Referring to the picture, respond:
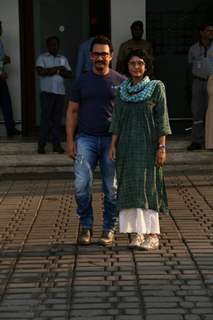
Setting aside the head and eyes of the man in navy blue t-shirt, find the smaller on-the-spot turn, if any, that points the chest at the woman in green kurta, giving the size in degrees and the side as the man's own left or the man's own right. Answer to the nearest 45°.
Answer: approximately 45° to the man's own left

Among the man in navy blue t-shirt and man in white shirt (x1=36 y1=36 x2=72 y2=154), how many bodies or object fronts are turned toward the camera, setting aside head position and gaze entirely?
2

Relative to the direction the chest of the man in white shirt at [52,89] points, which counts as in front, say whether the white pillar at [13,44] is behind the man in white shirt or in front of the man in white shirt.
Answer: behind

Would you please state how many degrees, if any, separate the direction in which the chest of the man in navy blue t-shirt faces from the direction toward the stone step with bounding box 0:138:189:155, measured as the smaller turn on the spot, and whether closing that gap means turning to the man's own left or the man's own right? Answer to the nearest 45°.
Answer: approximately 180°

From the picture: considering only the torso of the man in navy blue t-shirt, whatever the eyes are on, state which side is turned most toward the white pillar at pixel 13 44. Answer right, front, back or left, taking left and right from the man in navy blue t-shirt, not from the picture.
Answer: back

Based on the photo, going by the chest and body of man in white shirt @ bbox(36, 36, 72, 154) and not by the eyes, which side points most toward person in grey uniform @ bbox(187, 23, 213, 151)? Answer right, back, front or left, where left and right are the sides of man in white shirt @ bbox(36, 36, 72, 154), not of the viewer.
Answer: left

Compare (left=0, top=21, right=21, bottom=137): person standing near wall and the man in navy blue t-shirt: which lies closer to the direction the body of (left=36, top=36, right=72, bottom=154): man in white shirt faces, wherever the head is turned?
the man in navy blue t-shirt

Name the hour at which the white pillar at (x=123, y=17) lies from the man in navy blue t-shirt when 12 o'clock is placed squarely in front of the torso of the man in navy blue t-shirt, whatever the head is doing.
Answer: The white pillar is roughly at 6 o'clock from the man in navy blue t-shirt.

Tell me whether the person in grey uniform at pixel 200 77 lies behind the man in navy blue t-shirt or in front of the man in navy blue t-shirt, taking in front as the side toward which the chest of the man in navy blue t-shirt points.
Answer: behind

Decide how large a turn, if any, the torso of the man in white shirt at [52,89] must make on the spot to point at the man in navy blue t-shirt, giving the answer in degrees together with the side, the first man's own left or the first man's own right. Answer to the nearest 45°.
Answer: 0° — they already face them

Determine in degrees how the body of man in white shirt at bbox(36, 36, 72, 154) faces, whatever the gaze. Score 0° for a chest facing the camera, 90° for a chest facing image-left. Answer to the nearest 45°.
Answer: approximately 0°
